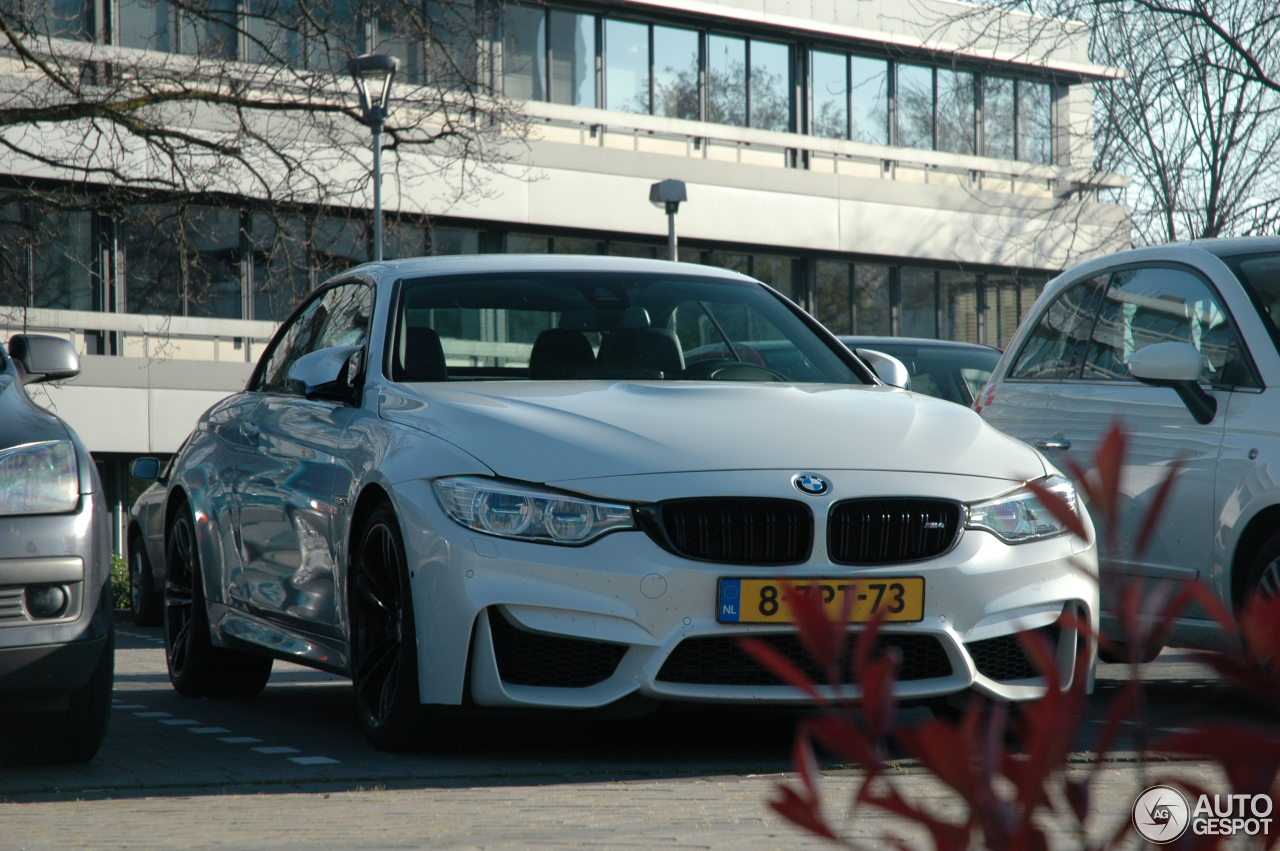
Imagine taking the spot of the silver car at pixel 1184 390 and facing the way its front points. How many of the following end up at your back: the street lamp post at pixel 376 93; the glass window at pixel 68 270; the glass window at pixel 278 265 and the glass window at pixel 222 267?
4

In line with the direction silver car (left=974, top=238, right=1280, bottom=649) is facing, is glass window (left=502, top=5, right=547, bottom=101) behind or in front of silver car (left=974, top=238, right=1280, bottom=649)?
behind

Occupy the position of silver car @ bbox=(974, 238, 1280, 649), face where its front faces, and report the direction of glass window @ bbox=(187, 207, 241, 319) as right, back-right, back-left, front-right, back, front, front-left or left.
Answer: back

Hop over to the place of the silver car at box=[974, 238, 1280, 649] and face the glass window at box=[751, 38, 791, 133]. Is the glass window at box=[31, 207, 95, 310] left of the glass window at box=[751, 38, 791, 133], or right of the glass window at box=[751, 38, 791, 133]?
left

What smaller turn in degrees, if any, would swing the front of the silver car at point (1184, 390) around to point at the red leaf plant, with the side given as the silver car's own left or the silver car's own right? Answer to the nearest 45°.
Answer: approximately 45° to the silver car's own right

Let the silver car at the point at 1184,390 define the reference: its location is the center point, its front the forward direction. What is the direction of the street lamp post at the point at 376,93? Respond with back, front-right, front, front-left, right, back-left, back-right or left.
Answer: back

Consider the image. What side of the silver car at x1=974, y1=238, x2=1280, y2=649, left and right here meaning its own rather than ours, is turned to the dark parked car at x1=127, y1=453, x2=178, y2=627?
back

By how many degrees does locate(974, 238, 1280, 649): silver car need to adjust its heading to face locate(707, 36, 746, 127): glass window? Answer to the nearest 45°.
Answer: approximately 135° to its left

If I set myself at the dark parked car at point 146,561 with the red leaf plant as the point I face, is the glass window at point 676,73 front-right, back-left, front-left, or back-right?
back-left

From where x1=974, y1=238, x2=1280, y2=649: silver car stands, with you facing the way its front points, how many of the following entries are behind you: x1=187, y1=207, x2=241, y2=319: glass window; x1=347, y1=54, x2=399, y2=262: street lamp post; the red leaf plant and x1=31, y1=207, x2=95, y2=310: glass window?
3

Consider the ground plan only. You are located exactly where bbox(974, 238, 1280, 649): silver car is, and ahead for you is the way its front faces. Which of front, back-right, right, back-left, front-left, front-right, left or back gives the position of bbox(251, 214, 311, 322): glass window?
back

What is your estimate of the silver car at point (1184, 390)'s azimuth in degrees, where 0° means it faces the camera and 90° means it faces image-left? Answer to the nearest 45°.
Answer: approximately 315°
